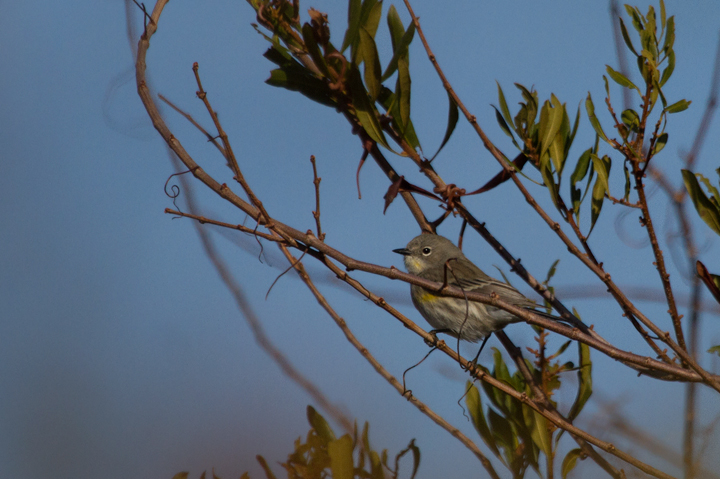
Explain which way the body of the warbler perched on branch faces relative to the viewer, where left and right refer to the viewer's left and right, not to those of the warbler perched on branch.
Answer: facing to the left of the viewer
